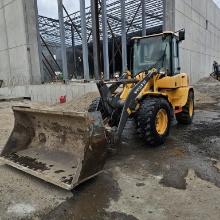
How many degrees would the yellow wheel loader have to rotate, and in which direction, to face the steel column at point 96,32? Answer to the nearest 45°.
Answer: approximately 135° to its right

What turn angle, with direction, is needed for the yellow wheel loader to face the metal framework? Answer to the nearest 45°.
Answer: approximately 135° to its right

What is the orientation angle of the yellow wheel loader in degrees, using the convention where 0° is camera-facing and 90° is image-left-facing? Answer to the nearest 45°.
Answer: approximately 45°
